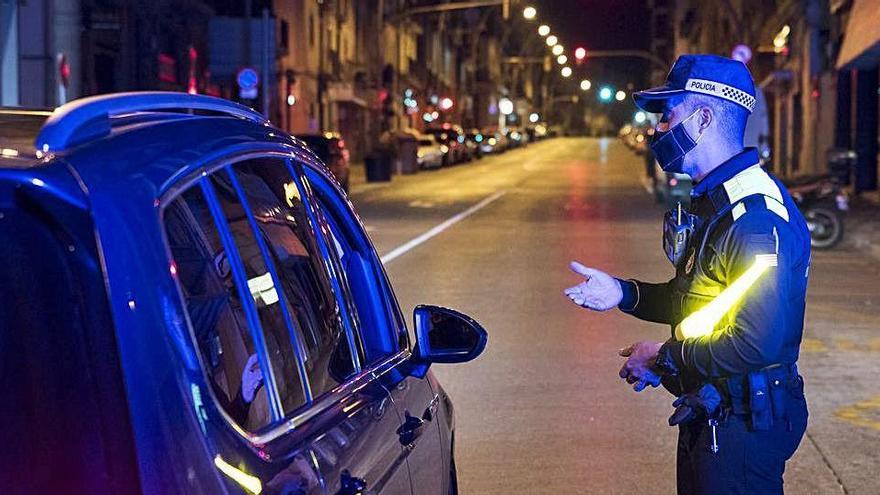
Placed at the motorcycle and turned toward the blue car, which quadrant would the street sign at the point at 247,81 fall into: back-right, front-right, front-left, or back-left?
back-right

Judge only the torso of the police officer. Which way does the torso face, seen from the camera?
to the viewer's left

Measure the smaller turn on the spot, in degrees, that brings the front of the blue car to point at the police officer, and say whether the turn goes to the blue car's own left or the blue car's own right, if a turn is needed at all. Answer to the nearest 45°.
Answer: approximately 90° to the blue car's own right

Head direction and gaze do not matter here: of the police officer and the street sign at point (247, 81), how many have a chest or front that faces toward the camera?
1

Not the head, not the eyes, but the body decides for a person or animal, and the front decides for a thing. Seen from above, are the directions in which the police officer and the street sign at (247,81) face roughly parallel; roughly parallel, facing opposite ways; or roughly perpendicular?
roughly perpendicular

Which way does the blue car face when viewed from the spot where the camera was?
facing away from the viewer and to the right of the viewer

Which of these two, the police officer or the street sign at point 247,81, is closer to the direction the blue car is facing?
the police officer

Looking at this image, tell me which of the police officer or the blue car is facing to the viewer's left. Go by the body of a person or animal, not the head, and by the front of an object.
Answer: the police officer

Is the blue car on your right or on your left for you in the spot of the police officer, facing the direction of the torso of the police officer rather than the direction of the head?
on your left
